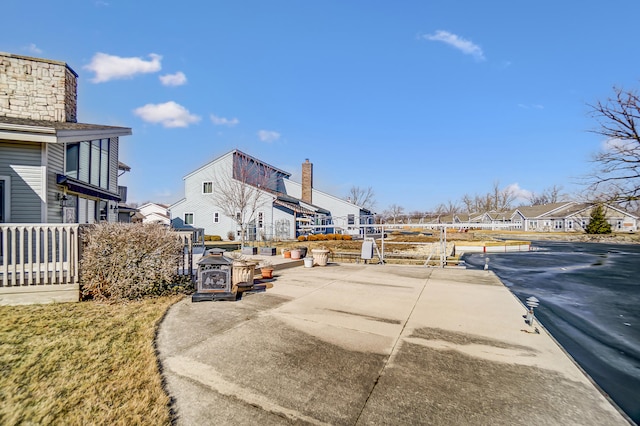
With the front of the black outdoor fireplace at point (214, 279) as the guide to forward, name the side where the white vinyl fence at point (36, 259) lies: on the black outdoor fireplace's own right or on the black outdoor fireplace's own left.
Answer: on the black outdoor fireplace's own right

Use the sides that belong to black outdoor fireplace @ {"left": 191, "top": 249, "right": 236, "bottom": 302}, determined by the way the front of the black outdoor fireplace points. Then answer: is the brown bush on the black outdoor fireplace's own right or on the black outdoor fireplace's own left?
on the black outdoor fireplace's own right

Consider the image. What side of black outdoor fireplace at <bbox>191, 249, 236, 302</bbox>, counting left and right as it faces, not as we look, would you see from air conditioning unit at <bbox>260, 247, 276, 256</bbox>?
back

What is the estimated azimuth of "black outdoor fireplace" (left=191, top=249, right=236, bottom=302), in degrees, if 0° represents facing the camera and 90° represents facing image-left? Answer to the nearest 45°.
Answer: approximately 0°

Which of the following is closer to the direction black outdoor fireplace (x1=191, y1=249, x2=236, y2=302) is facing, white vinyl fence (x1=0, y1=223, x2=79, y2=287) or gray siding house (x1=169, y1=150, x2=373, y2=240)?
the white vinyl fence

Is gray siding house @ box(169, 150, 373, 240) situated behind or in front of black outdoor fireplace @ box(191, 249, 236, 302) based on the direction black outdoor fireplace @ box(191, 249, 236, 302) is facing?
behind

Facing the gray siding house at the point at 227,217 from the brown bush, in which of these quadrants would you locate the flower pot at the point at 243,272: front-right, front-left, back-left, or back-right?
front-right

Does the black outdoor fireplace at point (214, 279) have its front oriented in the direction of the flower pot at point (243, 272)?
no

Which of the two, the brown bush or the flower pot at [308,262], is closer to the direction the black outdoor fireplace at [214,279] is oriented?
the brown bush

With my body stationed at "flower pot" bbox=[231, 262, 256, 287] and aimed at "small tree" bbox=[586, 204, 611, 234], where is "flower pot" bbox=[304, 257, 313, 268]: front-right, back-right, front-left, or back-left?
front-left

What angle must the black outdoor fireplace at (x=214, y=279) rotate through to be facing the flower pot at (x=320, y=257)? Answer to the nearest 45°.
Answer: approximately 135° to its left

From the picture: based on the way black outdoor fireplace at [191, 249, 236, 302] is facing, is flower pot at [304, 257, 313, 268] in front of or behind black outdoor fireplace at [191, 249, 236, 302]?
behind
